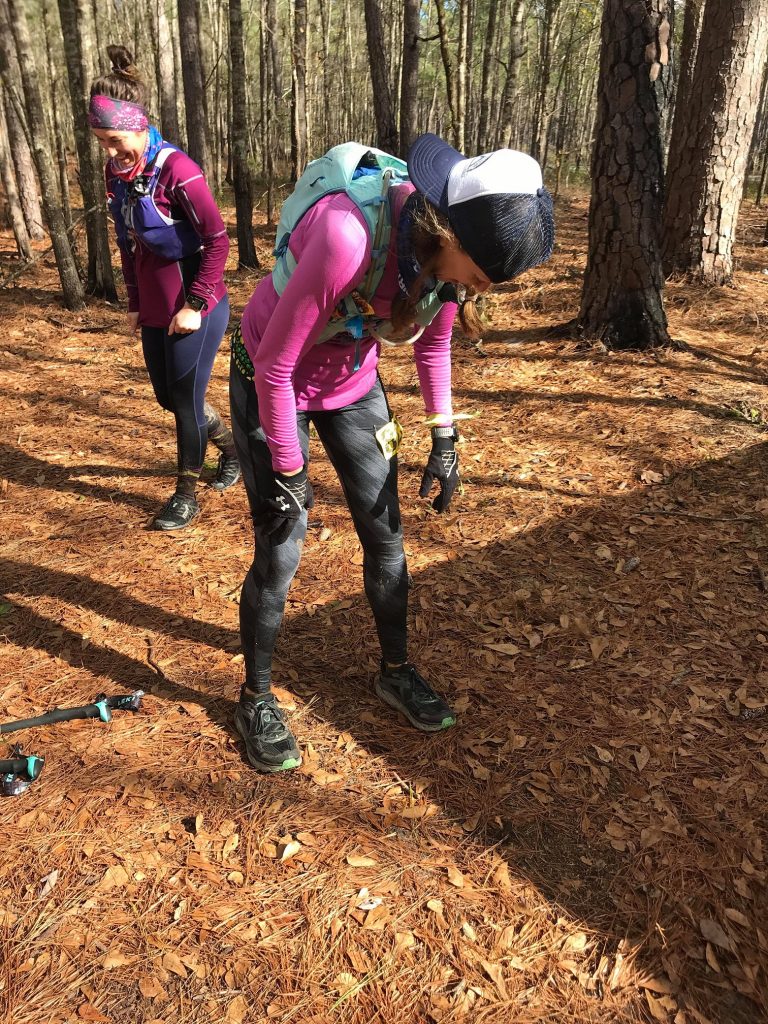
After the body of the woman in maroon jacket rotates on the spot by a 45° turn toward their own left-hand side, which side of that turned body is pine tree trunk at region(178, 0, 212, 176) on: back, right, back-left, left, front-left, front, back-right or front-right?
back

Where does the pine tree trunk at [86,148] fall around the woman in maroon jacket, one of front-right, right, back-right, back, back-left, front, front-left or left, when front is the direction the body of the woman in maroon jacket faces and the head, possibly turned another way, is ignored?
back-right

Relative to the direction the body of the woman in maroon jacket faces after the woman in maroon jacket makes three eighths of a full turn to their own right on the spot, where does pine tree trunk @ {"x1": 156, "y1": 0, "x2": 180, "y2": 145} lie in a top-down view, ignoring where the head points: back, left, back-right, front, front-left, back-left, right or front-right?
front

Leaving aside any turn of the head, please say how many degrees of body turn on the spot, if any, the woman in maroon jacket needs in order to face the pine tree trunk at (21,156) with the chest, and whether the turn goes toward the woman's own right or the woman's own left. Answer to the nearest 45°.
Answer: approximately 135° to the woman's own right

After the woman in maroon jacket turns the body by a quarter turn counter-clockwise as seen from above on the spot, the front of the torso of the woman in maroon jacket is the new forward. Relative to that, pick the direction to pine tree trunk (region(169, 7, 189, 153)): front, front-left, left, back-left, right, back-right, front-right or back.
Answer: back-left

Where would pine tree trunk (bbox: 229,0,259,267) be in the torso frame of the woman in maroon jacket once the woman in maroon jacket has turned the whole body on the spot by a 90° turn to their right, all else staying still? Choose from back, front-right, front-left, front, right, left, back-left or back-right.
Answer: front-right

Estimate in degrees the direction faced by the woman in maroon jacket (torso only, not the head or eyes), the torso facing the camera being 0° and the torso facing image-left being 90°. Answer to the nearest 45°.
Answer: approximately 45°

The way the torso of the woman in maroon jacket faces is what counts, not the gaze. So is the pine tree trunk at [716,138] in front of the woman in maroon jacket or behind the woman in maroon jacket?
behind

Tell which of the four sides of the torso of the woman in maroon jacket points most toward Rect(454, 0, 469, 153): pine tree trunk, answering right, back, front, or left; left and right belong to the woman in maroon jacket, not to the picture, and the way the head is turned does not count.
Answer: back

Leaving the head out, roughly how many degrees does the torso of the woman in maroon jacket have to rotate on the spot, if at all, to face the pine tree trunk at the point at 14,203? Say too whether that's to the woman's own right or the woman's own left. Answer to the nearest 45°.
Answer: approximately 135° to the woman's own right

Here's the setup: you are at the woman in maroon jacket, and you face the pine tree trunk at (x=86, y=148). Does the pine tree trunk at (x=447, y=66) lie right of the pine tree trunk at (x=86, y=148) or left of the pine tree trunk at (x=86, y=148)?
right

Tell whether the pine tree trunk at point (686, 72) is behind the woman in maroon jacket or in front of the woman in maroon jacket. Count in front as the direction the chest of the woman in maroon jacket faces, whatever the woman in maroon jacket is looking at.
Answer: behind
